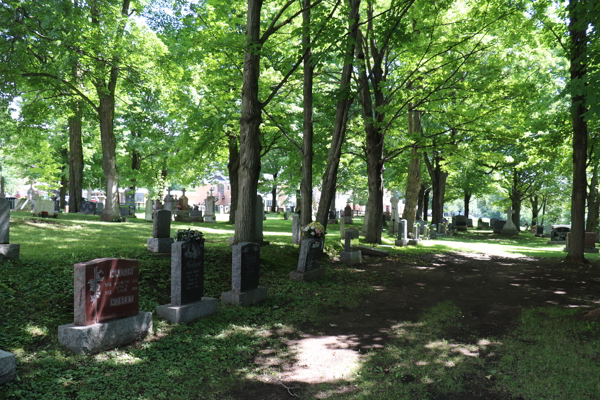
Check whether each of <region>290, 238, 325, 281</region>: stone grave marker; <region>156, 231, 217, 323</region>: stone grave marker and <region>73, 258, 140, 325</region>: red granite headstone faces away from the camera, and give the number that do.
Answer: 0

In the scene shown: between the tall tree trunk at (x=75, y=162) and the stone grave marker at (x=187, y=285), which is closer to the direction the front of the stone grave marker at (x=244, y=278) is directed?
the stone grave marker

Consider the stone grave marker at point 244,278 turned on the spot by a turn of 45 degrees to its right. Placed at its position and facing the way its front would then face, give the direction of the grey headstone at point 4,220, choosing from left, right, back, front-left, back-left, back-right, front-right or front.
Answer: right

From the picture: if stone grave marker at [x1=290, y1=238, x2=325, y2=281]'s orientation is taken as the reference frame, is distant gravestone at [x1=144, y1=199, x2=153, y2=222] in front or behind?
behind

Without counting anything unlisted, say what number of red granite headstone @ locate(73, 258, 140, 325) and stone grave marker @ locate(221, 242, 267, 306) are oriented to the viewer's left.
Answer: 0

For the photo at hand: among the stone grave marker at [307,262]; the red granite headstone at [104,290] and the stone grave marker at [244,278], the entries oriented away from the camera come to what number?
0

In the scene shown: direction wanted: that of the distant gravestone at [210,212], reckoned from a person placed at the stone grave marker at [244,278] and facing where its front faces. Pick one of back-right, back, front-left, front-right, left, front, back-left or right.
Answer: back-left

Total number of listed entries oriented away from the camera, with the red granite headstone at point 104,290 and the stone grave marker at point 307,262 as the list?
0

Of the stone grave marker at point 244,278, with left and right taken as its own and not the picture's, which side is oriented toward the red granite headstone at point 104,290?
right

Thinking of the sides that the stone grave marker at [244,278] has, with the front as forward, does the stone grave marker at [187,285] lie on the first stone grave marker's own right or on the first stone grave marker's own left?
on the first stone grave marker's own right

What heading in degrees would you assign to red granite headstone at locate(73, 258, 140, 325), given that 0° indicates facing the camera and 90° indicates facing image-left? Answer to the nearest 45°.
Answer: approximately 315°

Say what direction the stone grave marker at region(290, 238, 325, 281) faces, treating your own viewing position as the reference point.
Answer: facing the viewer and to the right of the viewer

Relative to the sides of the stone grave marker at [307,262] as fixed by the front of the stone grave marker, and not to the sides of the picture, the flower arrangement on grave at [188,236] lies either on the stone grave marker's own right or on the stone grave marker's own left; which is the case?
on the stone grave marker's own right

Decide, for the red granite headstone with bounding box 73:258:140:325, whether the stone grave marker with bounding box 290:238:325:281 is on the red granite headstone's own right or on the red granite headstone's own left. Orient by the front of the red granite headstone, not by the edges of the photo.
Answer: on the red granite headstone's own left

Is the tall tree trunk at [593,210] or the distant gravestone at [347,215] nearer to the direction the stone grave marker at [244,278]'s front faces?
the tall tree trunk
